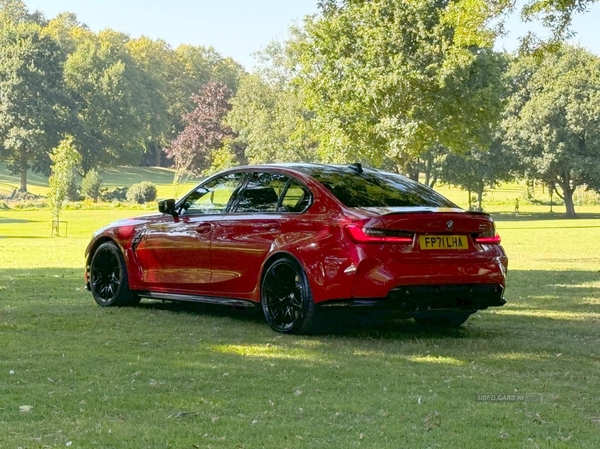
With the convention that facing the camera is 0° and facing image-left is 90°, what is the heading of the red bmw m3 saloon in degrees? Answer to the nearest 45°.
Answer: approximately 135°

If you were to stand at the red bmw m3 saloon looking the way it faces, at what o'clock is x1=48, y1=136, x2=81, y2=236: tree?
The tree is roughly at 1 o'clock from the red bmw m3 saloon.
